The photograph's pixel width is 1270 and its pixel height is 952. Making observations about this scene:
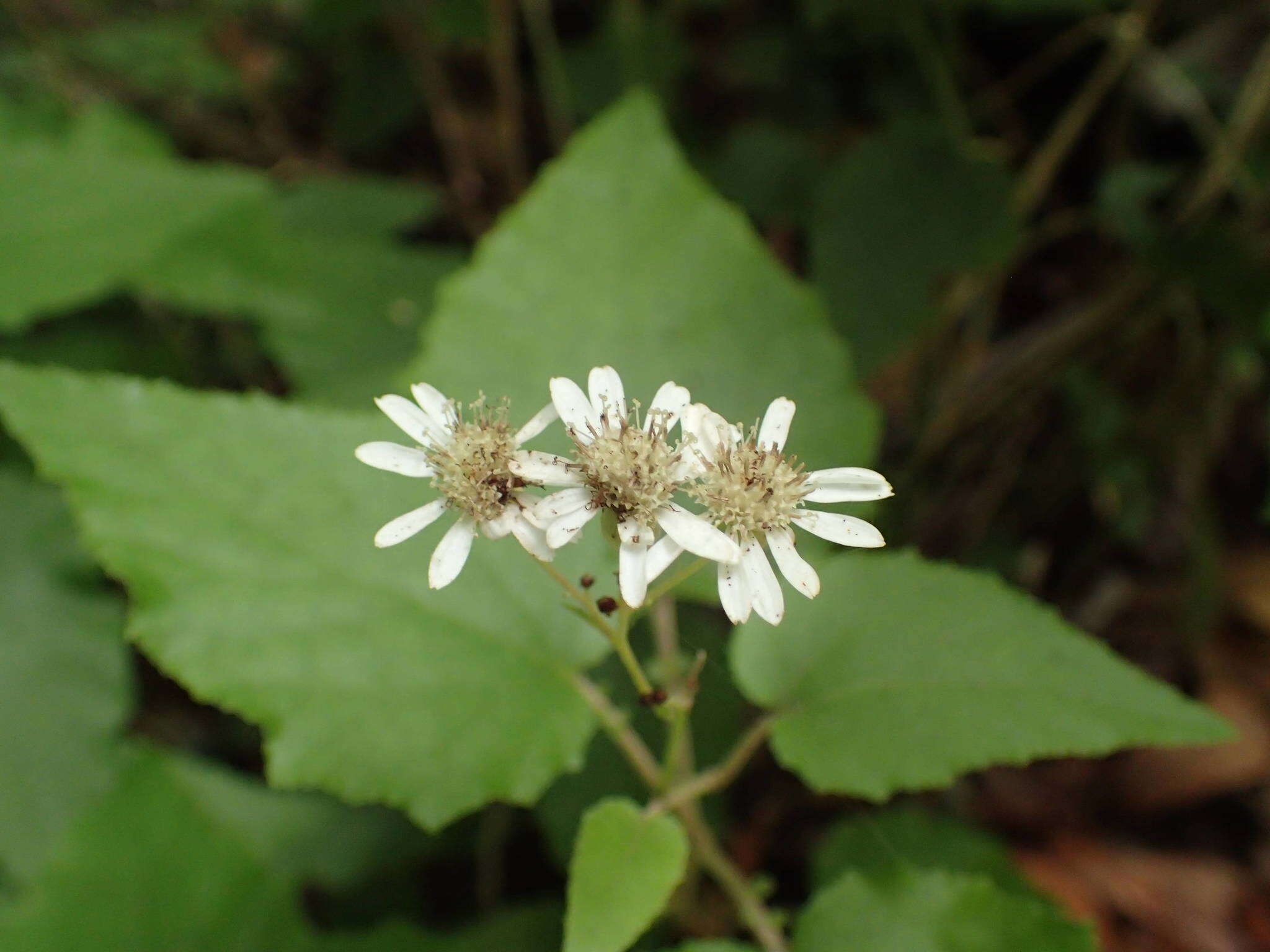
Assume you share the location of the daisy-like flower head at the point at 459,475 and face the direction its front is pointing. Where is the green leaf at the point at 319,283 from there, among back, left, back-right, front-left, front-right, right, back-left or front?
back

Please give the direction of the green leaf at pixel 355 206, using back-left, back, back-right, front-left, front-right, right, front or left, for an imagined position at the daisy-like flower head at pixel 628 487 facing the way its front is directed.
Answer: back

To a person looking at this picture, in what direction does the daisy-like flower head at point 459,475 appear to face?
facing the viewer

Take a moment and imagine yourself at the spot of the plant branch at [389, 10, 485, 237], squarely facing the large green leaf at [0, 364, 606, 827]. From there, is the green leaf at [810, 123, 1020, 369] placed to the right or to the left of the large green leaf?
left

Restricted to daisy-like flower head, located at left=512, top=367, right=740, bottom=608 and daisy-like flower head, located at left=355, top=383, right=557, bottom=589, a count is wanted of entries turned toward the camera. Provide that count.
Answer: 2

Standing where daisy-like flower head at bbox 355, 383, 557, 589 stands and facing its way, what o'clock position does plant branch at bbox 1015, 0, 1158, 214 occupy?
The plant branch is roughly at 8 o'clock from the daisy-like flower head.

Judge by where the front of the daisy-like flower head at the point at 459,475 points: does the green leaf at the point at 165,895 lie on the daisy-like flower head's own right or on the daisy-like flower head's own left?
on the daisy-like flower head's own right

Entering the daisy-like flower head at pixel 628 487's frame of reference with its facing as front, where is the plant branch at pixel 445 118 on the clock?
The plant branch is roughly at 6 o'clock from the daisy-like flower head.

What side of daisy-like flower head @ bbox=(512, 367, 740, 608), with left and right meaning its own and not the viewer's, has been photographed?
front

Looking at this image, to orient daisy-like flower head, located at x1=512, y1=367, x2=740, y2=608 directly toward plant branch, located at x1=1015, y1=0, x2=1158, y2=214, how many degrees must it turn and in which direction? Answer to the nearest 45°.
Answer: approximately 135° to its left
